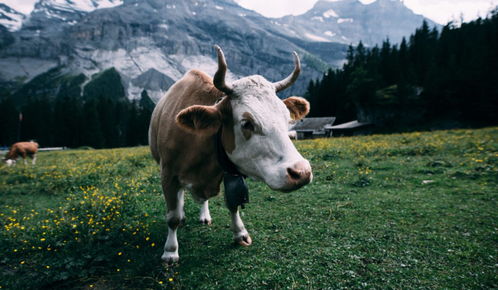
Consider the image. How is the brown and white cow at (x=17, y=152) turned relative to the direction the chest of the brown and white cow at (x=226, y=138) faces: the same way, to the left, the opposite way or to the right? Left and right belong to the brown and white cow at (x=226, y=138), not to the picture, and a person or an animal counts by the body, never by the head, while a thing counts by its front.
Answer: to the right

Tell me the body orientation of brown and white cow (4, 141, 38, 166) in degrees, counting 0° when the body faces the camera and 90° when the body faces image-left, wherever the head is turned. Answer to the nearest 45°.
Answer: approximately 90°

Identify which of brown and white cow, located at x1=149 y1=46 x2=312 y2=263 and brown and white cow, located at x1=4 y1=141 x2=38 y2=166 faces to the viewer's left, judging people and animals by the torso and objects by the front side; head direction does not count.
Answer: brown and white cow, located at x1=4 y1=141 x2=38 y2=166

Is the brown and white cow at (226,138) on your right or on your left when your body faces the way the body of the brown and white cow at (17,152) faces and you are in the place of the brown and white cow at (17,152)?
on your left

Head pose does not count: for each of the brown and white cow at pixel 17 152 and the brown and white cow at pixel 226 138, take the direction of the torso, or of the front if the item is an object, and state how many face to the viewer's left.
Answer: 1

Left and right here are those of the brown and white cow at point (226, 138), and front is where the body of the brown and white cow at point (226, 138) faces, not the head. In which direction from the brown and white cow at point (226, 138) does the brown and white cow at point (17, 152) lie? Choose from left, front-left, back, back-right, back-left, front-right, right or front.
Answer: back
